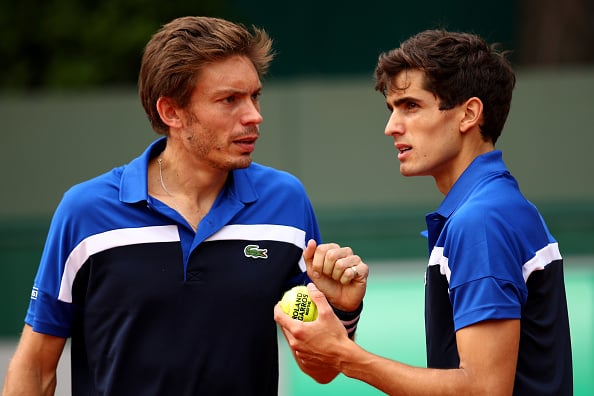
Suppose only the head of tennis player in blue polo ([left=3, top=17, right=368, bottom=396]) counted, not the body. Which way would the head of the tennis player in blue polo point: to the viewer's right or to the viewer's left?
to the viewer's right

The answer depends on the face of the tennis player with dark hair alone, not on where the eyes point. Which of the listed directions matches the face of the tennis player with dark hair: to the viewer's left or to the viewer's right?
to the viewer's left

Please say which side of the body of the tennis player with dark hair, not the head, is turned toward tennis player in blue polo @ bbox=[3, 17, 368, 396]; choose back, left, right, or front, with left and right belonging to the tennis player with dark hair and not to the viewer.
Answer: front

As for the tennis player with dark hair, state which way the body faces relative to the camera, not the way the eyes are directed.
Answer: to the viewer's left
